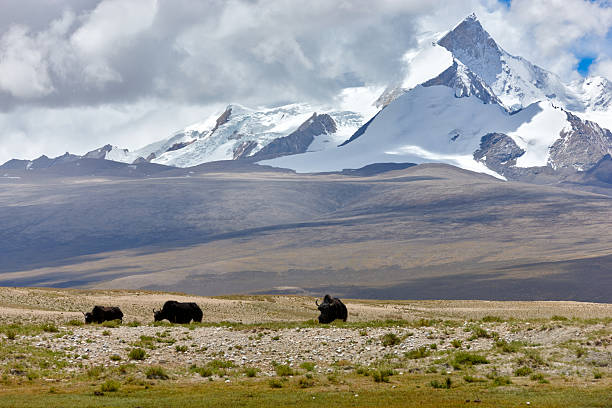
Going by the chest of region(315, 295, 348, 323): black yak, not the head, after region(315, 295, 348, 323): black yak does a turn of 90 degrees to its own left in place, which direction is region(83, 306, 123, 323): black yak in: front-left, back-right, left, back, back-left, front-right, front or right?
back-right

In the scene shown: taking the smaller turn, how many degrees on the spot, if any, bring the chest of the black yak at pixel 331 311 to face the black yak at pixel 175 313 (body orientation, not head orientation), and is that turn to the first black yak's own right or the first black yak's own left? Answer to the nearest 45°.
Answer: approximately 45° to the first black yak's own right

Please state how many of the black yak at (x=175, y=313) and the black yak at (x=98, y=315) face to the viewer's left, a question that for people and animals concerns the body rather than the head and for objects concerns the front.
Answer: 2

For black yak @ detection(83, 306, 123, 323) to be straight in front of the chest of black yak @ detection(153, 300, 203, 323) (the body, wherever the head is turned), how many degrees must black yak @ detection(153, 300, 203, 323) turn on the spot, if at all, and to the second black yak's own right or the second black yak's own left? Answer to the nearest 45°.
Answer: approximately 45° to the second black yak's own left

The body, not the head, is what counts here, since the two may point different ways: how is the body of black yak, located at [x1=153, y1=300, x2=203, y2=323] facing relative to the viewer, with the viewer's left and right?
facing to the left of the viewer

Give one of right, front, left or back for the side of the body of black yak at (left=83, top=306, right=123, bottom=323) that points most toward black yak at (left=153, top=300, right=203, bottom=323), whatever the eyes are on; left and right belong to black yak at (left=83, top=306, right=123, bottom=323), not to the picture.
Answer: back

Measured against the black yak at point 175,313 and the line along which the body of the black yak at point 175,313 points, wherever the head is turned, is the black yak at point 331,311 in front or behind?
behind

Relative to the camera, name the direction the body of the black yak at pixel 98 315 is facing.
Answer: to the viewer's left
